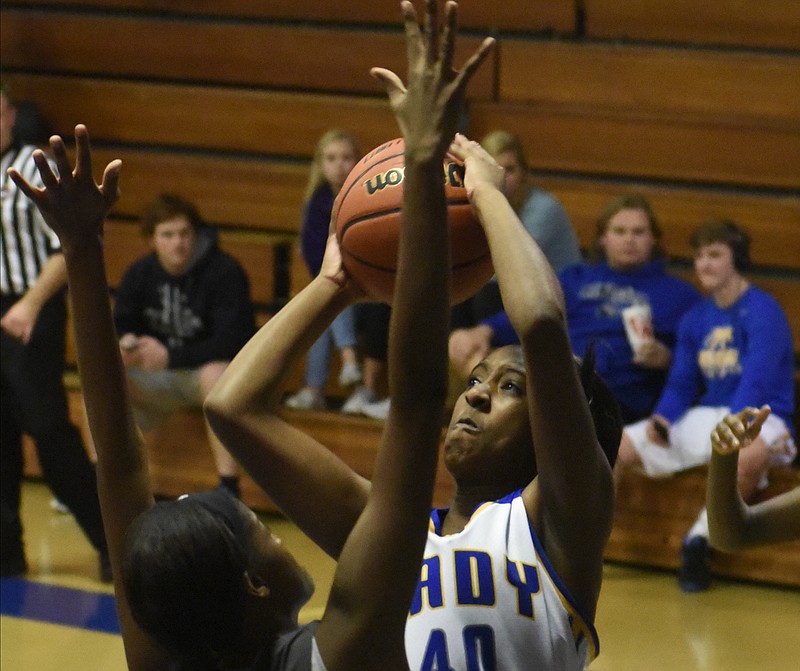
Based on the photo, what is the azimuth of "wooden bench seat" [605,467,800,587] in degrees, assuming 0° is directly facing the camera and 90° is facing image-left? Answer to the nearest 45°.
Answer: approximately 0°

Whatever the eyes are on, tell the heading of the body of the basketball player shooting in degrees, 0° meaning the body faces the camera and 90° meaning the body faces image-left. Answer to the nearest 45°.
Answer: approximately 45°

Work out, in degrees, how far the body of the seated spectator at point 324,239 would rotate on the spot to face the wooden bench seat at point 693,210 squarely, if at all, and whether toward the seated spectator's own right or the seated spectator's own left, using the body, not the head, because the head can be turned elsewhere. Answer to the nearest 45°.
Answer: approximately 90° to the seated spectator's own left

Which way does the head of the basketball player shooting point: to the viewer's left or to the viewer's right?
to the viewer's left

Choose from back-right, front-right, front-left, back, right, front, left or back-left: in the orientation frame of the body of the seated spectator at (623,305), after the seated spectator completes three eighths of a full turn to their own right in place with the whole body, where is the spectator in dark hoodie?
front-left

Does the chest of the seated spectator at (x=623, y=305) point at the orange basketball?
yes

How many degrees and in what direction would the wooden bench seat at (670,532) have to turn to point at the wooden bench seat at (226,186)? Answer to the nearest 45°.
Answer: approximately 135° to its right

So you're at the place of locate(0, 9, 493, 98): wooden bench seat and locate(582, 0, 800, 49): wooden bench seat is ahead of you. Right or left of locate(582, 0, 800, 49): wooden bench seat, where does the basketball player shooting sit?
right
